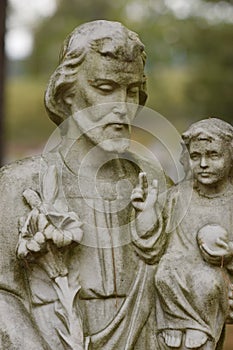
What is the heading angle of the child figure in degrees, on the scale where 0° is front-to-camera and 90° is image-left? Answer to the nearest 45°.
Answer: approximately 0°
